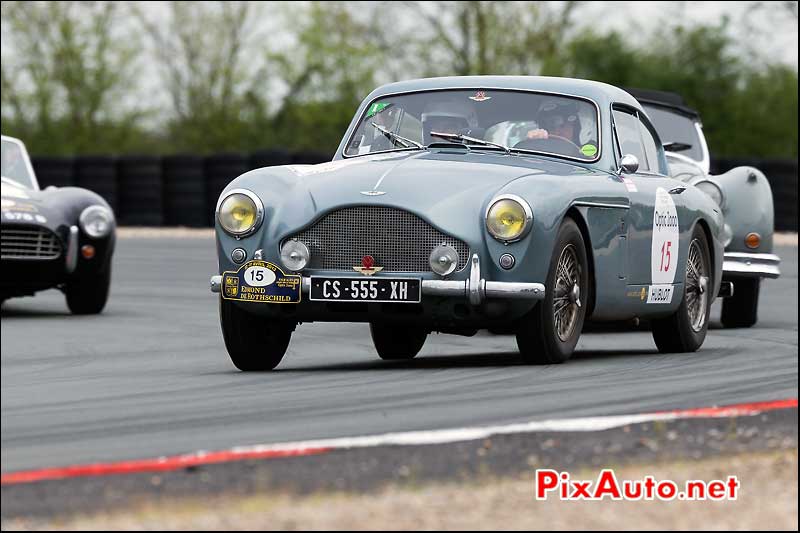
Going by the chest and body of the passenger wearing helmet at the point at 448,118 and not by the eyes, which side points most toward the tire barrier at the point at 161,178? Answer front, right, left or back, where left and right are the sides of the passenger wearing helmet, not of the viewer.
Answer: back

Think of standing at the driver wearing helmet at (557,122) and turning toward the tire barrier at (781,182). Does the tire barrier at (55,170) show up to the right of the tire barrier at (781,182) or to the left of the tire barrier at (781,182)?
left

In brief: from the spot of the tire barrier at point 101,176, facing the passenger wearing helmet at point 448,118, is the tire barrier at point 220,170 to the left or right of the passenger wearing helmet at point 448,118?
left

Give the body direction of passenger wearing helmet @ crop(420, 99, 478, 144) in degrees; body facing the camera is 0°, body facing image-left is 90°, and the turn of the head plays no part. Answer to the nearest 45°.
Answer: approximately 0°

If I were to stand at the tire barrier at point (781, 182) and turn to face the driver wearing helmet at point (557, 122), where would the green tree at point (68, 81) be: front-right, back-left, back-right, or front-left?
back-right

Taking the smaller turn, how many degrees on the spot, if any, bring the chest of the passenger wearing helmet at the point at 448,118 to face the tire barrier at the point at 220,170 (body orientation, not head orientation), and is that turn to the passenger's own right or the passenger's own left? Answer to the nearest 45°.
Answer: approximately 180°

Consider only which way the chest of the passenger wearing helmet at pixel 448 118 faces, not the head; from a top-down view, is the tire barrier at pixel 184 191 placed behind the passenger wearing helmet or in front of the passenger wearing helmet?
behind

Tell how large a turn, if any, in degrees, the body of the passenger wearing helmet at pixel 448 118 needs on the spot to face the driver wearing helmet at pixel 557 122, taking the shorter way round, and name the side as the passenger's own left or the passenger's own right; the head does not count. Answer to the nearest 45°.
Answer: approximately 90° to the passenger's own left

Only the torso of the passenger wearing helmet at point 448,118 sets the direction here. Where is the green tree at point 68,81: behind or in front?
behind

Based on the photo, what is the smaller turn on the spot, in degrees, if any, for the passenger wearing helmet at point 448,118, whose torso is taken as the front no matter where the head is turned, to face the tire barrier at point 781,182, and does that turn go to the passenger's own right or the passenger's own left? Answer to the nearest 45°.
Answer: approximately 180°
